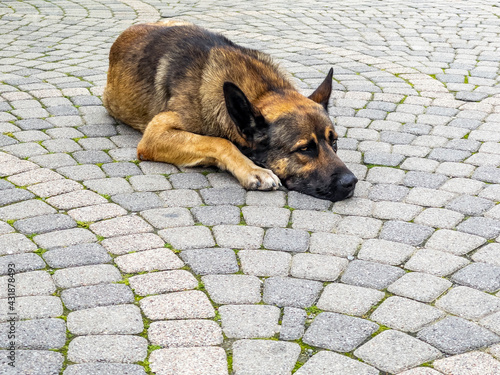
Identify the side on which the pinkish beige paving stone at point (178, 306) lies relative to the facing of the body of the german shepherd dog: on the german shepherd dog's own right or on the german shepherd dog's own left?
on the german shepherd dog's own right

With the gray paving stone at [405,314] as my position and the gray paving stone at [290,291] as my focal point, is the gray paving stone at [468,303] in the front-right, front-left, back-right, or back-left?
back-right

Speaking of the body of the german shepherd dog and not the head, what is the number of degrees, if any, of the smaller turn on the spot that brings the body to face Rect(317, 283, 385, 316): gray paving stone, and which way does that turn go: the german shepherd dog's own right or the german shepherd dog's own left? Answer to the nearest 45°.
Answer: approximately 45° to the german shepherd dog's own right

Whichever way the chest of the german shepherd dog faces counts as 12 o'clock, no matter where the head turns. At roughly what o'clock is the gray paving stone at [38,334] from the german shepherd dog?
The gray paving stone is roughly at 2 o'clock from the german shepherd dog.

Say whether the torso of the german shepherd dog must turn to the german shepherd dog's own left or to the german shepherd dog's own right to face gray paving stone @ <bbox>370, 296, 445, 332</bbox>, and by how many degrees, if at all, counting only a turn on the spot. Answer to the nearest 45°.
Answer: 0° — it already faces it

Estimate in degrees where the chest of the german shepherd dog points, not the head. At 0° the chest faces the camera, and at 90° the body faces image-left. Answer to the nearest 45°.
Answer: approximately 315°

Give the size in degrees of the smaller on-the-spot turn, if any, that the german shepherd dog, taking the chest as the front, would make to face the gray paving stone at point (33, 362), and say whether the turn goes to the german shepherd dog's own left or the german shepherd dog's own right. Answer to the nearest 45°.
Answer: approximately 45° to the german shepherd dog's own right

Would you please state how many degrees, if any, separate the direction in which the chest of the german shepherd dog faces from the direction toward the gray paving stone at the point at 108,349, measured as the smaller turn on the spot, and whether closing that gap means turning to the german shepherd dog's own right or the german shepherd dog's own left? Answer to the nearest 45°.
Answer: approximately 45° to the german shepherd dog's own right

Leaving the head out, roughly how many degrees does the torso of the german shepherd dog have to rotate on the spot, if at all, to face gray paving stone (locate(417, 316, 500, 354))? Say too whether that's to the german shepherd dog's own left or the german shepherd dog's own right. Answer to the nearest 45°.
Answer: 0° — it already faces it

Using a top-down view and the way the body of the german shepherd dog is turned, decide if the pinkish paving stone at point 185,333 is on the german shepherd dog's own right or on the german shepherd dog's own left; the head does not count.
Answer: on the german shepherd dog's own right

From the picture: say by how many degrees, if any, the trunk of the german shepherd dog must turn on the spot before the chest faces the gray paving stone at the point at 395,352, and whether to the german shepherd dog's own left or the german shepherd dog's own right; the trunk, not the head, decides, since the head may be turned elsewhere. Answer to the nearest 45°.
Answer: approximately 45° to the german shepherd dog's own right

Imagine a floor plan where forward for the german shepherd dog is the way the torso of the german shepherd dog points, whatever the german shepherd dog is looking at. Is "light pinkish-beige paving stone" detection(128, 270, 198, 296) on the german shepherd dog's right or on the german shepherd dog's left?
on the german shepherd dog's right
